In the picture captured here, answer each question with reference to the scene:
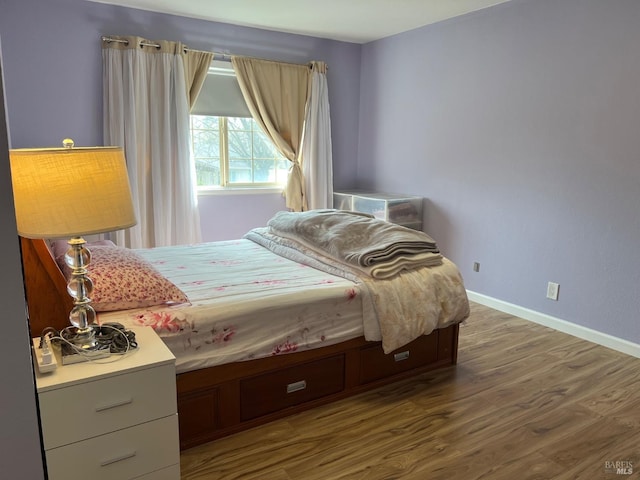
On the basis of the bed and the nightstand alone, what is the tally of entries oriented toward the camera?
1

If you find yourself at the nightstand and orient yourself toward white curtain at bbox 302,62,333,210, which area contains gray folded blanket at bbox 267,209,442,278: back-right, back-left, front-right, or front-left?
front-right

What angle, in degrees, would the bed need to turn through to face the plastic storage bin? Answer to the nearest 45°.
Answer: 0° — it already faces it

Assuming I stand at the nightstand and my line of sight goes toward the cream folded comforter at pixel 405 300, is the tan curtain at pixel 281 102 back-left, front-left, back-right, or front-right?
front-left

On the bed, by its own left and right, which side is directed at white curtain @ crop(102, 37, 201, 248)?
left

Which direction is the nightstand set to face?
toward the camera

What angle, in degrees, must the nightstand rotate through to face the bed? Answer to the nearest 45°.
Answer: approximately 135° to its left

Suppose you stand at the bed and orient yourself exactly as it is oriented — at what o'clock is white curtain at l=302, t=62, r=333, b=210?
The white curtain is roughly at 11 o'clock from the bed.

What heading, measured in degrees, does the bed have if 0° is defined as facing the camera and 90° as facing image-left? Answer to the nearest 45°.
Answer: approximately 225°

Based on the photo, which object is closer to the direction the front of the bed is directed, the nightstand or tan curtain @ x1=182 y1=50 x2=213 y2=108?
the tan curtain

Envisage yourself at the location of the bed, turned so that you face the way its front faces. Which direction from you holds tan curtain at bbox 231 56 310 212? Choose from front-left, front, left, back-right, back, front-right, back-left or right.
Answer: front-left

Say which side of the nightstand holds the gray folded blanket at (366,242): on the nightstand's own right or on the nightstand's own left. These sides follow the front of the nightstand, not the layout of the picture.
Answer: on the nightstand's own left
